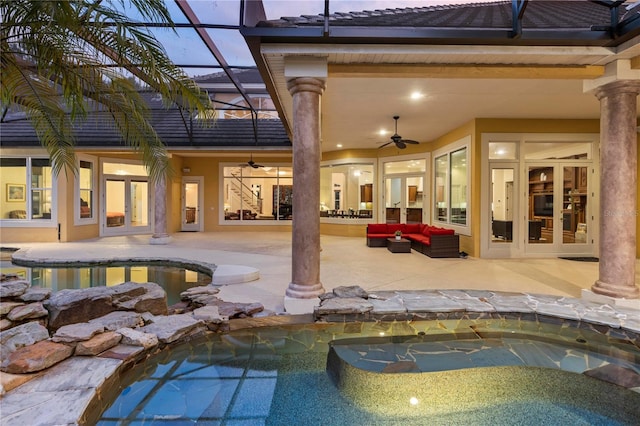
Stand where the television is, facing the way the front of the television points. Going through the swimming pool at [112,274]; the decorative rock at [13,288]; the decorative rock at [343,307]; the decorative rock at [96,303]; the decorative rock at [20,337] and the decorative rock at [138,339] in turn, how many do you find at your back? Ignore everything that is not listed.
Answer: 0

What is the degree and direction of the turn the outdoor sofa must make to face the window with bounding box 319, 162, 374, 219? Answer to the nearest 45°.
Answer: approximately 90° to its right

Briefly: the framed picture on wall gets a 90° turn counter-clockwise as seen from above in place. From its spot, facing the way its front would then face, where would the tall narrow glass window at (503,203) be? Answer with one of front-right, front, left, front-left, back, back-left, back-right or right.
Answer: front-right

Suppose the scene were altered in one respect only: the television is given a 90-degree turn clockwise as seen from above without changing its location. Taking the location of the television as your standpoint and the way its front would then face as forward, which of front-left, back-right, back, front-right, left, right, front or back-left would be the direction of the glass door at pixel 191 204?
front

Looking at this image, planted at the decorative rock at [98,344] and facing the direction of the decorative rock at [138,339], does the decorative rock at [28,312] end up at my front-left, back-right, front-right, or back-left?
back-left

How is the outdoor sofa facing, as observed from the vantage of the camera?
facing the viewer and to the left of the viewer

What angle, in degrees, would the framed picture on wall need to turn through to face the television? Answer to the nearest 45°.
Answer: approximately 45° to its left

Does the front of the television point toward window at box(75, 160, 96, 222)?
no

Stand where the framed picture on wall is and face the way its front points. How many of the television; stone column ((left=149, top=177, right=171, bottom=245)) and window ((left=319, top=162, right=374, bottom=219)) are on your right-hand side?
0

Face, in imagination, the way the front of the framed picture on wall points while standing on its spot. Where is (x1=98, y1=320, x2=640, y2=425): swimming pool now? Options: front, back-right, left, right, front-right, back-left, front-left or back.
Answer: front

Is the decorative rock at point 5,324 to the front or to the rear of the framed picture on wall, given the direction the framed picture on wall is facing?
to the front

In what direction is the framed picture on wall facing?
toward the camera

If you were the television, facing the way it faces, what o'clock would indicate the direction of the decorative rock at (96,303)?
The decorative rock is roughly at 1 o'clock from the television.

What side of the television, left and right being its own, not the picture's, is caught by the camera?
front

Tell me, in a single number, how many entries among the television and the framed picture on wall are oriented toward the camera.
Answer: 2

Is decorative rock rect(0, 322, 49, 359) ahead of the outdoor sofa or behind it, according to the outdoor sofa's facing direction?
ahead

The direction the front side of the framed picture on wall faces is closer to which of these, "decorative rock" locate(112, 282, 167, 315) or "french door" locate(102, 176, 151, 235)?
the decorative rock

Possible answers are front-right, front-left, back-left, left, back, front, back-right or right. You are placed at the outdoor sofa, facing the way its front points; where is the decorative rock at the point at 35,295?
front

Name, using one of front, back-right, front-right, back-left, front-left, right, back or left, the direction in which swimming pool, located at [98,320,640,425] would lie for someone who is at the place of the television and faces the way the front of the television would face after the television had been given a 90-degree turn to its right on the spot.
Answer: left

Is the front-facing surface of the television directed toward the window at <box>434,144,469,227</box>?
no

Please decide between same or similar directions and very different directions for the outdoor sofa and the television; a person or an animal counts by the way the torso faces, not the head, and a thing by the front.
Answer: same or similar directions

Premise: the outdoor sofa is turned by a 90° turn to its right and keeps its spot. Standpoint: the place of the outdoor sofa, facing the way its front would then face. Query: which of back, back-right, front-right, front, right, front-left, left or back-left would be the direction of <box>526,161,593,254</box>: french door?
back-right
